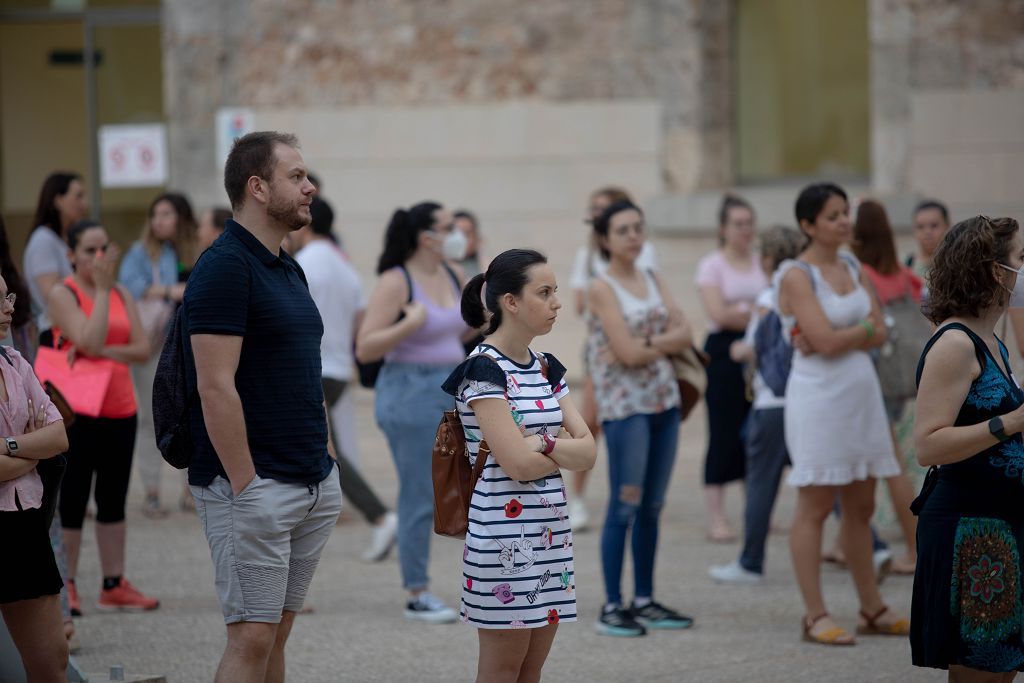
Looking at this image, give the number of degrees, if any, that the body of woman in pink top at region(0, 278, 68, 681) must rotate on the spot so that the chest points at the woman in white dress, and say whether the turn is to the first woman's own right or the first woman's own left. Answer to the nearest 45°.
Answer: approximately 45° to the first woman's own left

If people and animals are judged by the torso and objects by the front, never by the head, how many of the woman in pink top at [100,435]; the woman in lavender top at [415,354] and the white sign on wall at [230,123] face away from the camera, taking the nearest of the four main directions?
0

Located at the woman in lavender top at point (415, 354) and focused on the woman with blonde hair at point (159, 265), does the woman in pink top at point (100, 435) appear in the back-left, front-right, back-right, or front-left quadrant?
front-left

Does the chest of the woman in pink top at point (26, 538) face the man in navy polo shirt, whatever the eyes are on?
yes

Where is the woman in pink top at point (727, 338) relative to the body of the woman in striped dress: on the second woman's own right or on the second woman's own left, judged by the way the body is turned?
on the second woman's own left

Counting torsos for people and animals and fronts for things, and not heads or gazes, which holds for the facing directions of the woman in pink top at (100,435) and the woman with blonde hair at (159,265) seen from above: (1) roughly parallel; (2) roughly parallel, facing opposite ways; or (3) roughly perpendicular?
roughly parallel

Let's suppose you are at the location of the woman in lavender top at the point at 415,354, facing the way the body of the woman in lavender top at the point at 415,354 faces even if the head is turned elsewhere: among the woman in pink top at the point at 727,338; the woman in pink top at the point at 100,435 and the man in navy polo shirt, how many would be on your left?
1

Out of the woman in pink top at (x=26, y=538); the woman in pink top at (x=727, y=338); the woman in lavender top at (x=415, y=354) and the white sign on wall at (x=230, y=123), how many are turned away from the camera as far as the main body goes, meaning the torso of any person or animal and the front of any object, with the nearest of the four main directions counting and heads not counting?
0

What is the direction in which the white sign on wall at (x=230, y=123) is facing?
toward the camera

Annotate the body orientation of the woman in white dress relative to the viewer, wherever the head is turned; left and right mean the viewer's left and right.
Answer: facing the viewer and to the right of the viewer

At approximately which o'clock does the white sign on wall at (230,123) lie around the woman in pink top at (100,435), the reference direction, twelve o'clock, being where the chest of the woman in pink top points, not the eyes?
The white sign on wall is roughly at 8 o'clock from the woman in pink top.

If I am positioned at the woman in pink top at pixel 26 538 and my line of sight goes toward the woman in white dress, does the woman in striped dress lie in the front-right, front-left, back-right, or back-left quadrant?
front-right

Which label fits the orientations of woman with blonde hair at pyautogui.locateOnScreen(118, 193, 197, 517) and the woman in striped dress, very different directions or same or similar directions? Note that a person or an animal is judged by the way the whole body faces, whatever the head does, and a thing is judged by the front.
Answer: same or similar directions

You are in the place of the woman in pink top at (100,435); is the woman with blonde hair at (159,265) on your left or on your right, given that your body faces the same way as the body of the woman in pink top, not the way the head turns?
on your left

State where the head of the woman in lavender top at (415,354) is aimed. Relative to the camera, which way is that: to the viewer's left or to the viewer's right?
to the viewer's right
